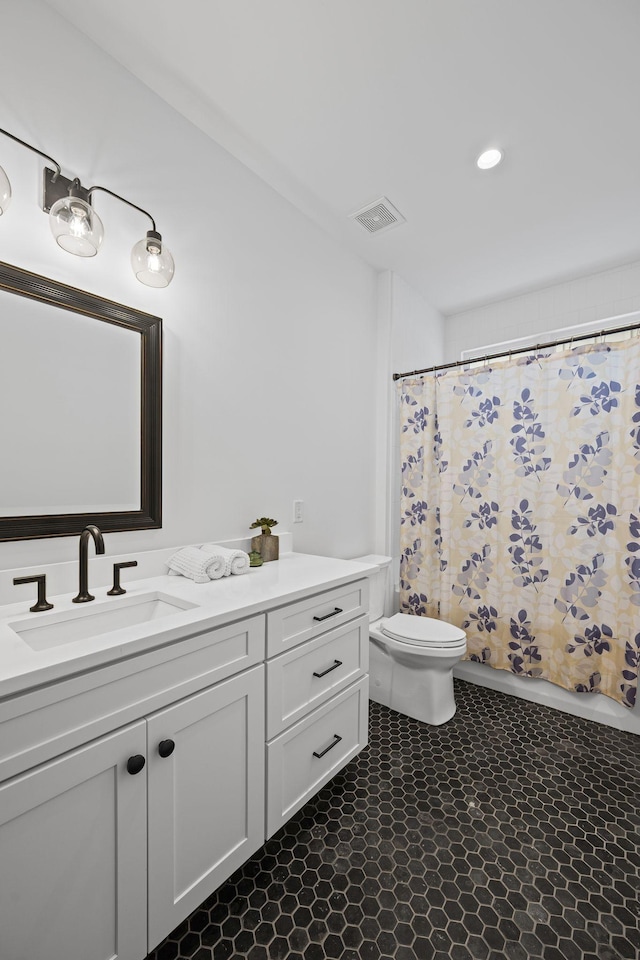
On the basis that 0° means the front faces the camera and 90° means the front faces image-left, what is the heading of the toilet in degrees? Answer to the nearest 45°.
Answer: approximately 315°

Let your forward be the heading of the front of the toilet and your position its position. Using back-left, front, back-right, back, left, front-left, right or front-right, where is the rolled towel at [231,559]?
right

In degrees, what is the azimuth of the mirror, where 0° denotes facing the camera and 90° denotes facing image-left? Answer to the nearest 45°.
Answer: approximately 315°

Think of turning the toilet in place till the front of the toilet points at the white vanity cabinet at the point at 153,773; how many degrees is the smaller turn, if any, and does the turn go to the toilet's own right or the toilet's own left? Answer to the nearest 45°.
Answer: approximately 90° to the toilet's own right

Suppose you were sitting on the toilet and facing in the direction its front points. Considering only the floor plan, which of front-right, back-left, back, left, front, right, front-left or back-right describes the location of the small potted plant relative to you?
right

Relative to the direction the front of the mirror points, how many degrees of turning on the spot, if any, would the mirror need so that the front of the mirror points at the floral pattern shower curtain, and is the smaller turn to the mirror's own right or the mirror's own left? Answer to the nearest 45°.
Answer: approximately 45° to the mirror's own left

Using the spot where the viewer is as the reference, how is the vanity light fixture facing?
facing the viewer and to the right of the viewer
